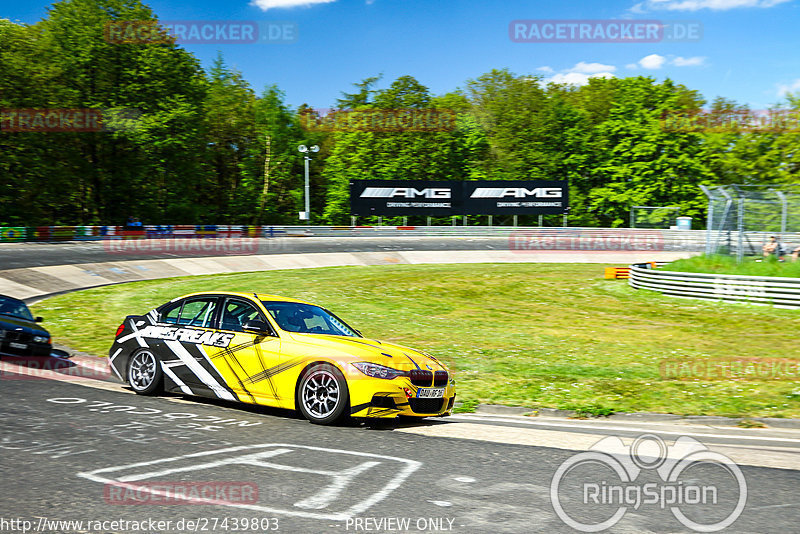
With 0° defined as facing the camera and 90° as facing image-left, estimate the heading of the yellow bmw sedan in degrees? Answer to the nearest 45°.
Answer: approximately 315°

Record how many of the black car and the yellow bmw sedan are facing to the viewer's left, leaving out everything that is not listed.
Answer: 0

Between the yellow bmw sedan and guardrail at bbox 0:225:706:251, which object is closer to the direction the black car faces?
the yellow bmw sedan

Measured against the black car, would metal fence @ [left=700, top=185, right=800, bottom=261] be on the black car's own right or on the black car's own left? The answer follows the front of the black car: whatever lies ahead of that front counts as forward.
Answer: on the black car's own left

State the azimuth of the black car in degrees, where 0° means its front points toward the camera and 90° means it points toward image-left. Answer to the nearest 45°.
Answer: approximately 315°

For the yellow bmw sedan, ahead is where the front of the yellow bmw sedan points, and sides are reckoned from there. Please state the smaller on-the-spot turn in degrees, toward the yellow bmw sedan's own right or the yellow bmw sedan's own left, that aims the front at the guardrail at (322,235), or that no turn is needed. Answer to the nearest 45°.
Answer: approximately 135° to the yellow bmw sedan's own left

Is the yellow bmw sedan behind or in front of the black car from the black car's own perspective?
in front

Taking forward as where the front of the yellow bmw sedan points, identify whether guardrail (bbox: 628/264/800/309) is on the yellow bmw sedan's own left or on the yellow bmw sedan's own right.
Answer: on the yellow bmw sedan's own left

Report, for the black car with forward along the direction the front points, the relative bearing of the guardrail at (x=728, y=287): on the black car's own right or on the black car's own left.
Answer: on the black car's own left

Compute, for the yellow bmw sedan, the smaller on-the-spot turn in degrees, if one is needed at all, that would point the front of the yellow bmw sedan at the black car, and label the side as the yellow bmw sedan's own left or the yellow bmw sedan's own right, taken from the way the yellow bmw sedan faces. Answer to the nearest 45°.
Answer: approximately 180°

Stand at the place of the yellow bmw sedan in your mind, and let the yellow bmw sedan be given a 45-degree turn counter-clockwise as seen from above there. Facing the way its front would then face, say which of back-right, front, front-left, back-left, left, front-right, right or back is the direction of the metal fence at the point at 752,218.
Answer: front-left
